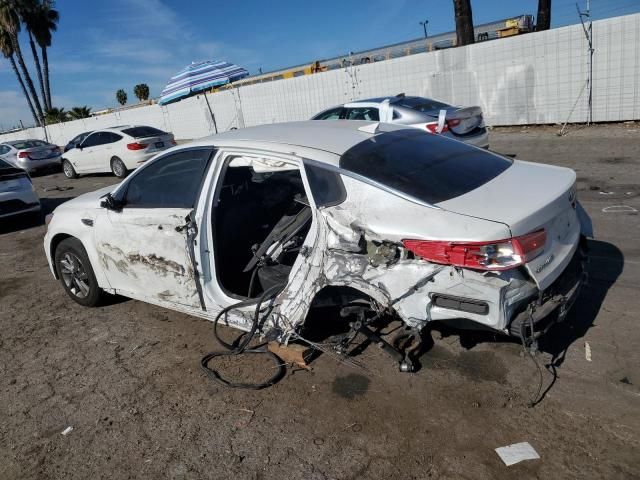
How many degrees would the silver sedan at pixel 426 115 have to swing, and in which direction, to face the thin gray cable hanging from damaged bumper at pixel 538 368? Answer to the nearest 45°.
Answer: approximately 135° to its left

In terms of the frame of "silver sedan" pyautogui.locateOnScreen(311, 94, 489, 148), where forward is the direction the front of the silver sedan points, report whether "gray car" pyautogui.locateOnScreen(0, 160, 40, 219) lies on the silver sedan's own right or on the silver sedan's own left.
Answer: on the silver sedan's own left

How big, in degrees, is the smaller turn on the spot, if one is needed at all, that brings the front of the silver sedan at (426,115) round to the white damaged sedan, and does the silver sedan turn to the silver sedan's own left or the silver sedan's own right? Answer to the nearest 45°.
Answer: approximately 135° to the silver sedan's own left

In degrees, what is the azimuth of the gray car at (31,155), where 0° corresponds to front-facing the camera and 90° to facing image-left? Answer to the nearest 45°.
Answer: approximately 135°

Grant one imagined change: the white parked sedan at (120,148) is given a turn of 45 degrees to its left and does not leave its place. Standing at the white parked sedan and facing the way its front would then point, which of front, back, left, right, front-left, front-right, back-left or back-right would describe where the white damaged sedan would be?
left

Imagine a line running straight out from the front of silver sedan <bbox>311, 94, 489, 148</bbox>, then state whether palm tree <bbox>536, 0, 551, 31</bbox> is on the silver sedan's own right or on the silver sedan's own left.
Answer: on the silver sedan's own right

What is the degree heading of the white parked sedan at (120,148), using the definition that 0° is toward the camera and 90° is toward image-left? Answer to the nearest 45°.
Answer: approximately 135°

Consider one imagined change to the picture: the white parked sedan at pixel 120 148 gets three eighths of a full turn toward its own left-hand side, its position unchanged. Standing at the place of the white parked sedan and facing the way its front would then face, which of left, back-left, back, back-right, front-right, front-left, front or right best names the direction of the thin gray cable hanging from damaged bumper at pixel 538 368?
front

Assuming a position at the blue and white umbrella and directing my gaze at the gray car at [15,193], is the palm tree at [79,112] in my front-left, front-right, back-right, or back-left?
back-right

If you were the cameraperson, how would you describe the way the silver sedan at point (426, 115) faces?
facing away from the viewer and to the left of the viewer

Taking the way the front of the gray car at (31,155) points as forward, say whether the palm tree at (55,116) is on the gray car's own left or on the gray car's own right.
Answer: on the gray car's own right

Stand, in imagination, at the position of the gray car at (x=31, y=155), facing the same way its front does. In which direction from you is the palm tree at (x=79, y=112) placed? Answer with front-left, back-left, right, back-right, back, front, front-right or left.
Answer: front-right
